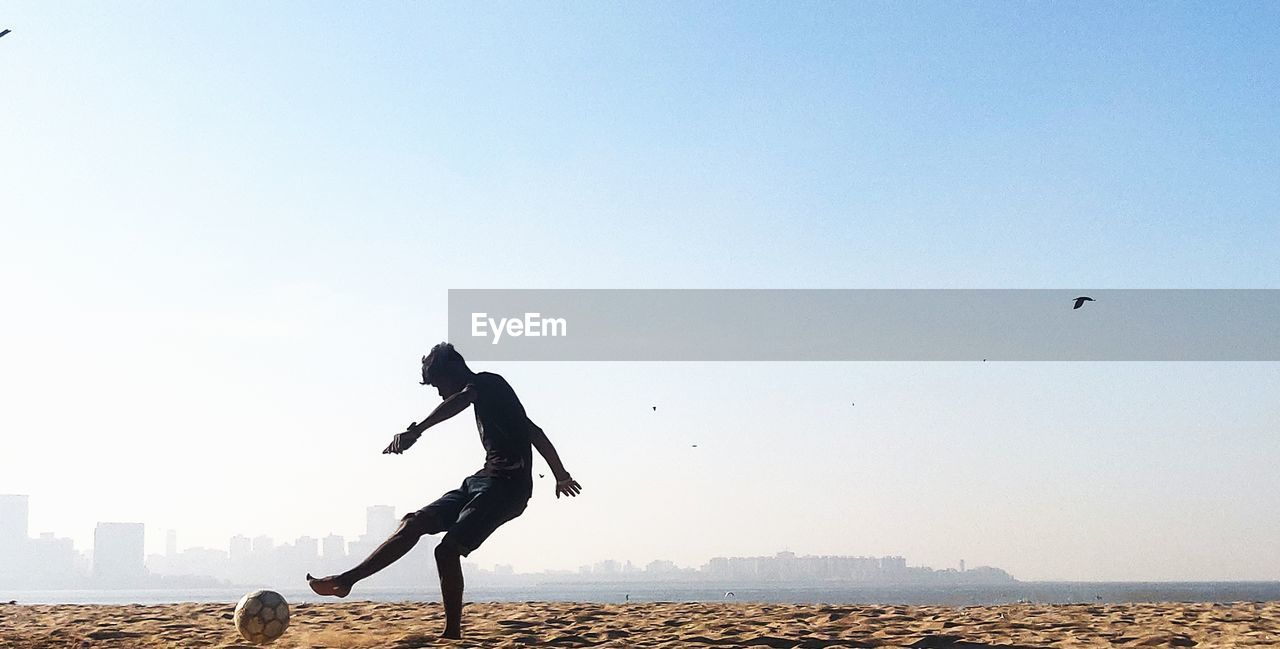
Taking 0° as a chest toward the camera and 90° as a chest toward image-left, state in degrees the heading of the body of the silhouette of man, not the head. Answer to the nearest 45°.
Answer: approximately 90°

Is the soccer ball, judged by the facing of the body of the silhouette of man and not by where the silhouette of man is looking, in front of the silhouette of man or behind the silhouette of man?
in front
